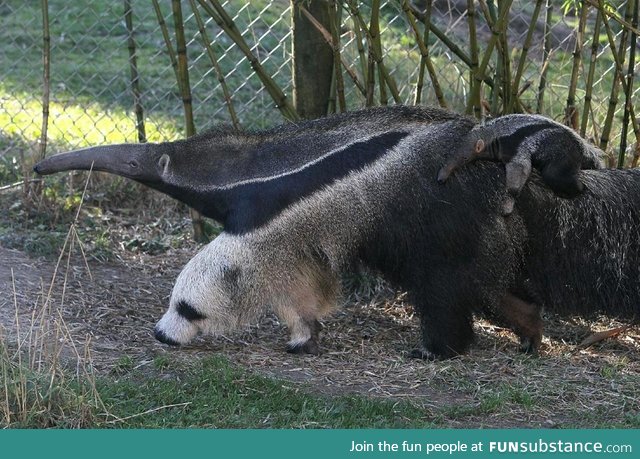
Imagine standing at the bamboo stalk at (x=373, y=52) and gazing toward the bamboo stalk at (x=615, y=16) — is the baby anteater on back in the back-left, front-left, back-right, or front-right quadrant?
front-right

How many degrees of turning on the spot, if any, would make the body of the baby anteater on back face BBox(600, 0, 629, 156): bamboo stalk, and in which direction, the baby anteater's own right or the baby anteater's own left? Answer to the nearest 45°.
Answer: approximately 135° to the baby anteater's own right

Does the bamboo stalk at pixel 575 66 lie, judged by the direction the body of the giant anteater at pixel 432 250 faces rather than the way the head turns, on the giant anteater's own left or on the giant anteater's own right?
on the giant anteater's own right

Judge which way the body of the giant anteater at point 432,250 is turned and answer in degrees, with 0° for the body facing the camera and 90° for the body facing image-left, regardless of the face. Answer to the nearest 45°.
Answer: approximately 90°

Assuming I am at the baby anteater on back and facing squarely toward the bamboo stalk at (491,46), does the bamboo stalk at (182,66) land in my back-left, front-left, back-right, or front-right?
front-left

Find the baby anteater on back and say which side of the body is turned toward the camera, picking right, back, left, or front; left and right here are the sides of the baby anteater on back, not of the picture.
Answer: left

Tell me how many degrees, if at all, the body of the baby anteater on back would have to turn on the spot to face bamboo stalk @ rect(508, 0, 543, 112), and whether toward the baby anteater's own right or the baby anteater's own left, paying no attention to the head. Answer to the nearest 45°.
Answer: approximately 90° to the baby anteater's own right
